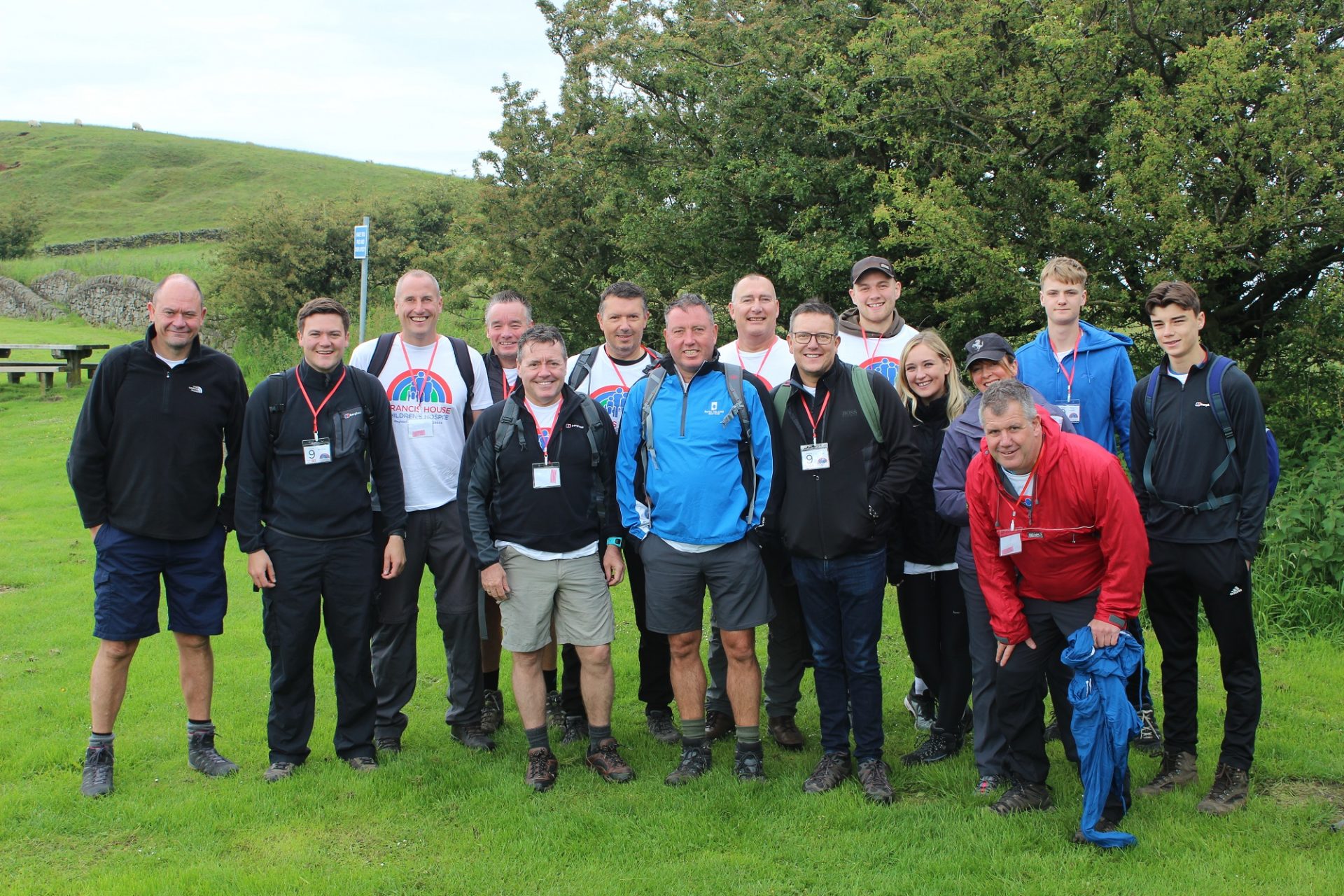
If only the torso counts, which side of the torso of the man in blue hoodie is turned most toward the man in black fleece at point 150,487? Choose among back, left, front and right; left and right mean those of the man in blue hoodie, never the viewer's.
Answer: right

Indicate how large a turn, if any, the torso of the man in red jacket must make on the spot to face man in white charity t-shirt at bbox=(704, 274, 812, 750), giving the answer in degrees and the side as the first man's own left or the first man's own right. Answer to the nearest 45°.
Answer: approximately 90° to the first man's own right

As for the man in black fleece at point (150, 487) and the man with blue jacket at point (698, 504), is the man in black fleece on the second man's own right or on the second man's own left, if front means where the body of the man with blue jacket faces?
on the second man's own right

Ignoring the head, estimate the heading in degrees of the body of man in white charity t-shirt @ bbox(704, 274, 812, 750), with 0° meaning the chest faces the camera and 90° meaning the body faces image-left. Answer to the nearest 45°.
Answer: approximately 0°

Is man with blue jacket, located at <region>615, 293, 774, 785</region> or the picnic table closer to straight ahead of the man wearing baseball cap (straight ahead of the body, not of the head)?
the man with blue jacket

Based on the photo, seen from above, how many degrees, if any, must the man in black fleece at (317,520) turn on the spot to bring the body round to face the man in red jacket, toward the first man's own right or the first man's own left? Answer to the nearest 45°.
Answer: approximately 45° to the first man's own left

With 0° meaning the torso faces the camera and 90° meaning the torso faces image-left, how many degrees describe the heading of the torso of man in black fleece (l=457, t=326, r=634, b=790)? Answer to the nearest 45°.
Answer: approximately 0°

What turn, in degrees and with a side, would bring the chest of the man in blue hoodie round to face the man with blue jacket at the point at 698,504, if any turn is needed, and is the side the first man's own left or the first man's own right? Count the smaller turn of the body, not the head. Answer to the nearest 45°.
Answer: approximately 45° to the first man's own right
